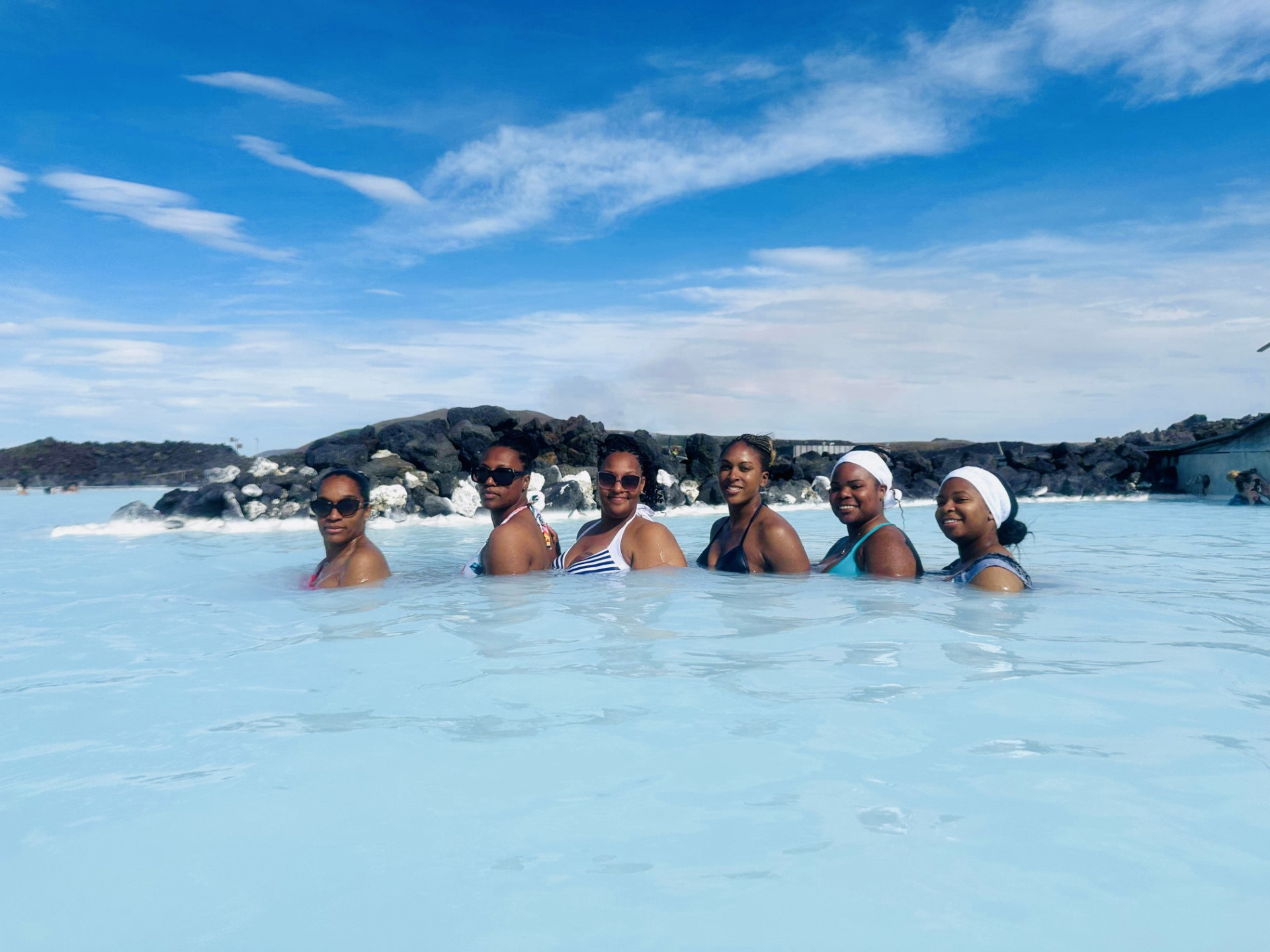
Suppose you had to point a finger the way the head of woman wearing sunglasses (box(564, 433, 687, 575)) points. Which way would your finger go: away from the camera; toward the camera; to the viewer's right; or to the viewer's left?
toward the camera

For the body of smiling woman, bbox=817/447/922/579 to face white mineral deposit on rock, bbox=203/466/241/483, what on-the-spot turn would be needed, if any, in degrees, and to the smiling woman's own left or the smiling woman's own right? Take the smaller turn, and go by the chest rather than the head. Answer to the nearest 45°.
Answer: approximately 90° to the smiling woman's own right

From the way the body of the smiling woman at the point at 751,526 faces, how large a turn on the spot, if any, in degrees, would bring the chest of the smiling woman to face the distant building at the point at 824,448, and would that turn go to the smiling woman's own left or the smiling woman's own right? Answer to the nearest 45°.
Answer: approximately 135° to the smiling woman's own right

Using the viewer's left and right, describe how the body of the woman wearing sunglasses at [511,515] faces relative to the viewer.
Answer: facing to the left of the viewer

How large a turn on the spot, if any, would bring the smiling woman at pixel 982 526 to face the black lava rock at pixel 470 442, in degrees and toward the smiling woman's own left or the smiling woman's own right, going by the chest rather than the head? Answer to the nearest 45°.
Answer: approximately 90° to the smiling woman's own right

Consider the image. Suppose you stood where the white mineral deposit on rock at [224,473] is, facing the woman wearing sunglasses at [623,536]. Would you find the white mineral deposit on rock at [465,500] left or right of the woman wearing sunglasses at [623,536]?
left

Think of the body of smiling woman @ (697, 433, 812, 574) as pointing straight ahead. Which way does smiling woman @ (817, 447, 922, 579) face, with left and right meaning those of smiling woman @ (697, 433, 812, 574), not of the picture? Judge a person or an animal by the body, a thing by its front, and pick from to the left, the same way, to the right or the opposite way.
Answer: the same way

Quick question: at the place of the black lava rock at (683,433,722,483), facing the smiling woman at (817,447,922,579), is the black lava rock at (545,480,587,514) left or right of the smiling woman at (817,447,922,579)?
right

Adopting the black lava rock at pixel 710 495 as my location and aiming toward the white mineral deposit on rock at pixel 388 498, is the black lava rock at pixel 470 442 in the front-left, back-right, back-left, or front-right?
front-right

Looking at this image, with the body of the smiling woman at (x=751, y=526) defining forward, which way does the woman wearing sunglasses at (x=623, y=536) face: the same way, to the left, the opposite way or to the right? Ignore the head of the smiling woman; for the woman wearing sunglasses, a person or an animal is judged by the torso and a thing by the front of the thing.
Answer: the same way

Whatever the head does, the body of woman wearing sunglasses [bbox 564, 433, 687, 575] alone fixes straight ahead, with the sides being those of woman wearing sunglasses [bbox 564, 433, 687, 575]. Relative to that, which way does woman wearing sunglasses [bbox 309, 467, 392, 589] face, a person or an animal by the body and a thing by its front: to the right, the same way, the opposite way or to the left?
the same way

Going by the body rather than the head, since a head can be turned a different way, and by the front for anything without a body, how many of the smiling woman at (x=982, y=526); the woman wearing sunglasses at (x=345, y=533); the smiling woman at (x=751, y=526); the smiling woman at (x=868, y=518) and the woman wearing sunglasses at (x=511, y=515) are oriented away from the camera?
0

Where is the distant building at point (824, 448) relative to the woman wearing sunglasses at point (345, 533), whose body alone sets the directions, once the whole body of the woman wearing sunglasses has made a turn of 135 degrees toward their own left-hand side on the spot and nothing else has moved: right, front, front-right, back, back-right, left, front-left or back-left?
front-left

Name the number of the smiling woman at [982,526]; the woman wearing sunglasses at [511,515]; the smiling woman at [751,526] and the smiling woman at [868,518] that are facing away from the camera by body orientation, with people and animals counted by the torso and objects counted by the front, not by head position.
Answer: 0

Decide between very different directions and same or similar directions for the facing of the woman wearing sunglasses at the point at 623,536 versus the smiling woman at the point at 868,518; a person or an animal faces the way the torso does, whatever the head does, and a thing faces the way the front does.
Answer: same or similar directions

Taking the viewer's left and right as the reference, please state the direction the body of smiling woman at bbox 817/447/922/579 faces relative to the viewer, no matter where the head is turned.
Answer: facing the viewer and to the left of the viewer

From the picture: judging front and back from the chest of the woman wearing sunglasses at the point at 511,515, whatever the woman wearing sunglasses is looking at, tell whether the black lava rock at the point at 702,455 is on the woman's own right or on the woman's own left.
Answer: on the woman's own right

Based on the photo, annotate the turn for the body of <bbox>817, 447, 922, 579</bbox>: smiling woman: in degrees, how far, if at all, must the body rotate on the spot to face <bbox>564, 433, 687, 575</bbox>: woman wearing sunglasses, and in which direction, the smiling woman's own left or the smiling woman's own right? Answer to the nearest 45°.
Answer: approximately 45° to the smiling woman's own right

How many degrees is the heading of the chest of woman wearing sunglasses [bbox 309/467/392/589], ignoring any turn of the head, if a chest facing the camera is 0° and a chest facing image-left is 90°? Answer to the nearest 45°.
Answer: approximately 45°

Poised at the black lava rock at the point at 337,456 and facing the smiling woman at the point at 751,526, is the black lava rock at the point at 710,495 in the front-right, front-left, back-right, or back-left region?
front-left

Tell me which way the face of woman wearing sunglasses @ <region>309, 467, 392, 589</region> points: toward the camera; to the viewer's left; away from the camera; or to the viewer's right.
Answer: toward the camera
